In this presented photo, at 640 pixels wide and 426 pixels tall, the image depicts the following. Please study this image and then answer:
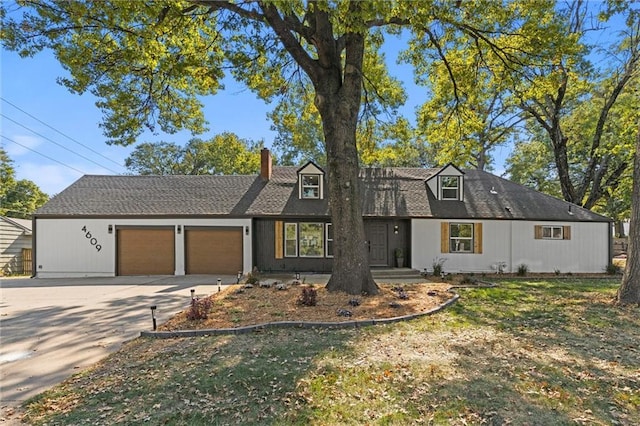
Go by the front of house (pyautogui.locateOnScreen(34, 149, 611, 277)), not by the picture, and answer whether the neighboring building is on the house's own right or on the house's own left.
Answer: on the house's own right

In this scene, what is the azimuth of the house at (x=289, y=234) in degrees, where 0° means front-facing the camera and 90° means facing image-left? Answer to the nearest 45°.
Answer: approximately 0°

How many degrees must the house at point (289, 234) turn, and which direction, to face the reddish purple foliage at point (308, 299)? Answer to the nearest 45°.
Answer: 0° — it already faces it

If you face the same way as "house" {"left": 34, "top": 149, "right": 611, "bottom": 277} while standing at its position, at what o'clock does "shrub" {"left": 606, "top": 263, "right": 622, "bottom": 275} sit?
The shrub is roughly at 9 o'clock from the house.

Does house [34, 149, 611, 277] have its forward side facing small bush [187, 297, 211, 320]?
yes

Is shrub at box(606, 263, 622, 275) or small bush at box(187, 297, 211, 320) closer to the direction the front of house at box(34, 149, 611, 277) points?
the small bush
